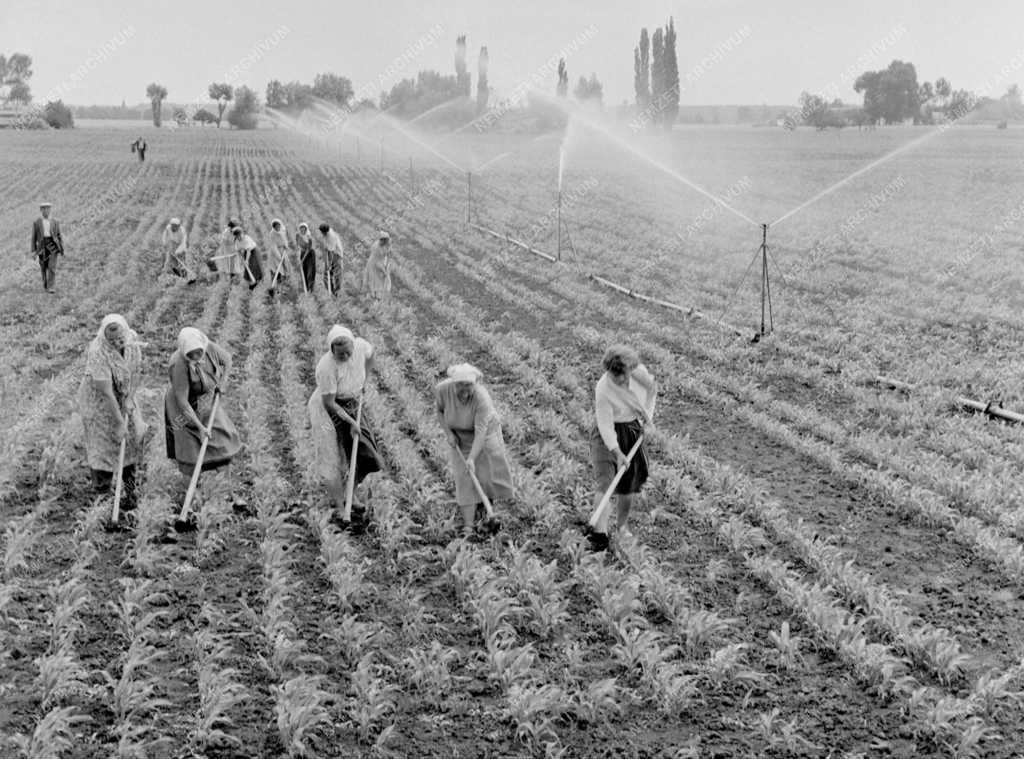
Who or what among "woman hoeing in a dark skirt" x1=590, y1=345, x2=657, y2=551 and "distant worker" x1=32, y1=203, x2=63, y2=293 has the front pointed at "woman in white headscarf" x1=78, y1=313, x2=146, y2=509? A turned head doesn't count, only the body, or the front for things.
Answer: the distant worker

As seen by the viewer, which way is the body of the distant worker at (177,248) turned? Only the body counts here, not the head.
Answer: toward the camera

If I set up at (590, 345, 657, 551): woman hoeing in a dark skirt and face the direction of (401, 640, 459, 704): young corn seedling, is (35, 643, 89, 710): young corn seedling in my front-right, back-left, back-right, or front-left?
front-right

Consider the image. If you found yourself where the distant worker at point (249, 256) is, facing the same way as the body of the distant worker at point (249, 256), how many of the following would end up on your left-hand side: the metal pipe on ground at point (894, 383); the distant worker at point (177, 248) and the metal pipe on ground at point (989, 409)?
2

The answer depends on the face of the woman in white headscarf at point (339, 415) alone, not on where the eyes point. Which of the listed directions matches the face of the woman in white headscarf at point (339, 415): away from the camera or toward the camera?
toward the camera

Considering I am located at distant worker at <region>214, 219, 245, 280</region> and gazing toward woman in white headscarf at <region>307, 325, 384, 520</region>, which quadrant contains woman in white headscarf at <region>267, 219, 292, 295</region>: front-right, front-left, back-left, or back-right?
front-left

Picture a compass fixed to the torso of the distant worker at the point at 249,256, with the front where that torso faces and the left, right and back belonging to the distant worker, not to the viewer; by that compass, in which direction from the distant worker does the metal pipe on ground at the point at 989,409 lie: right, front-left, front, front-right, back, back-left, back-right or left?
left

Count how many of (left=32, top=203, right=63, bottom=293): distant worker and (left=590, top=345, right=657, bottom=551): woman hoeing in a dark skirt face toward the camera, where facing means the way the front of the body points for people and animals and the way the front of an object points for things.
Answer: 2

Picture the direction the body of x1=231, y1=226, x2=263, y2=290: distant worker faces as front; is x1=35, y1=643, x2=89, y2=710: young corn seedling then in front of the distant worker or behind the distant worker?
in front

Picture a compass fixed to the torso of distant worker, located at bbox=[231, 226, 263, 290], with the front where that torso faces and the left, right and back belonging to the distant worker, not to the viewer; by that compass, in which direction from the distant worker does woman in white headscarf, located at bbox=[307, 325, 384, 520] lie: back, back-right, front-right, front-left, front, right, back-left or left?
front-left

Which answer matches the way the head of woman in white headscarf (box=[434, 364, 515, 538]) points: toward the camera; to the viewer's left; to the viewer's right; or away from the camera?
toward the camera

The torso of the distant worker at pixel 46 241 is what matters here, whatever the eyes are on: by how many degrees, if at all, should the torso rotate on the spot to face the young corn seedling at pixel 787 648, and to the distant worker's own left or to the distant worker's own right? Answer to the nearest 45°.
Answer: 0° — they already face it

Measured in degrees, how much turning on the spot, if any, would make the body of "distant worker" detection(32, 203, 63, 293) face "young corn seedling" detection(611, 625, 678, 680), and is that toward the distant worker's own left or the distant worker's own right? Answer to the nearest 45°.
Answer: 0° — they already face it

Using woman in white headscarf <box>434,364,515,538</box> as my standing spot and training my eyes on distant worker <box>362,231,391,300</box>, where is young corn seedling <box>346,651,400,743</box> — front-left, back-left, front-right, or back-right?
back-left

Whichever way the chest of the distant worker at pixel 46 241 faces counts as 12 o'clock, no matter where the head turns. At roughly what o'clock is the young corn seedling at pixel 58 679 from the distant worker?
The young corn seedling is roughly at 12 o'clock from the distant worker.

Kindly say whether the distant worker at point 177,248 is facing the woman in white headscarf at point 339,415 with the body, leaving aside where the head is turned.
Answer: yes

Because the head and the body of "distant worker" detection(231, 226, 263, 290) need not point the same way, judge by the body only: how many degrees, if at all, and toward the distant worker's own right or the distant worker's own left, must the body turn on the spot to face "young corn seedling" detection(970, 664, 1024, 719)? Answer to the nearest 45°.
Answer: approximately 45° to the distant worker's own left

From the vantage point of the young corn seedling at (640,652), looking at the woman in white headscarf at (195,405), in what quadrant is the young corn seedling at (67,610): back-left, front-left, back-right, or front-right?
front-left

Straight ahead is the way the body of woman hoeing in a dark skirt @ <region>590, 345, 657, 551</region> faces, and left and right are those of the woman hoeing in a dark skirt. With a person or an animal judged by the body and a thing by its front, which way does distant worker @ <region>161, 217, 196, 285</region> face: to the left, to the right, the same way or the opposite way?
the same way

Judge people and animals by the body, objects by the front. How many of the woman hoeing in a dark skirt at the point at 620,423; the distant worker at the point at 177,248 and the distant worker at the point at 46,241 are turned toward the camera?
3

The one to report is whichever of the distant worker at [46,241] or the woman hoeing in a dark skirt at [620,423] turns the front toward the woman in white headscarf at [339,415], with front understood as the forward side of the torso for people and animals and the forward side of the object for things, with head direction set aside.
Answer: the distant worker

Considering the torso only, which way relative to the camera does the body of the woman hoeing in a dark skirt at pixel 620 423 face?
toward the camera
